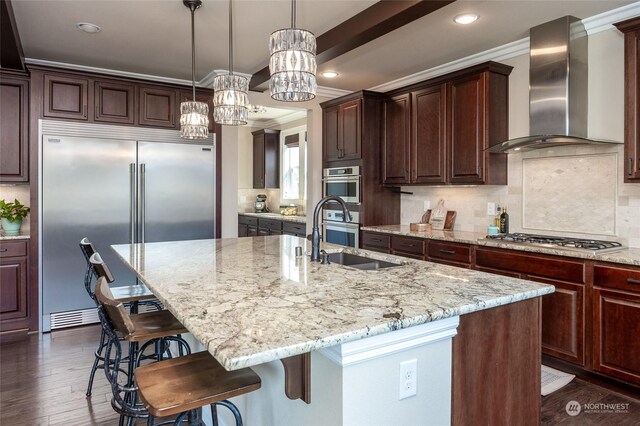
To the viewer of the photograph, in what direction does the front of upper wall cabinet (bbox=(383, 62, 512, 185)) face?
facing the viewer and to the left of the viewer

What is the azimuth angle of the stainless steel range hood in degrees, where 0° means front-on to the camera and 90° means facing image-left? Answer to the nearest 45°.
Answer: approximately 45°

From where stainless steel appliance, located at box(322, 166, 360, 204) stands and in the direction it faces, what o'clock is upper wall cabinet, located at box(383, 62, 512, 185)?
The upper wall cabinet is roughly at 9 o'clock from the stainless steel appliance.

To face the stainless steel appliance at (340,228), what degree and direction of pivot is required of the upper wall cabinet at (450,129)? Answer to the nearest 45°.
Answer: approximately 90° to its right

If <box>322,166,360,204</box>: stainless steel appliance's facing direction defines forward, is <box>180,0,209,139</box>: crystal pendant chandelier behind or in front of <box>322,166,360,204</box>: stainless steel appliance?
in front

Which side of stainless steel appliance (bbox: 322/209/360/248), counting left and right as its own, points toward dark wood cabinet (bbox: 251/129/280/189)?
right

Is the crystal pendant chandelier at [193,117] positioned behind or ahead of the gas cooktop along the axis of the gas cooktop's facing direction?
ahead

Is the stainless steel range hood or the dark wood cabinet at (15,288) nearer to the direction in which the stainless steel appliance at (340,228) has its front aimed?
the dark wood cabinet

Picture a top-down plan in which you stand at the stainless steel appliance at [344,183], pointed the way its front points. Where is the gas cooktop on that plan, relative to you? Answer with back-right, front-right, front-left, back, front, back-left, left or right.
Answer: left

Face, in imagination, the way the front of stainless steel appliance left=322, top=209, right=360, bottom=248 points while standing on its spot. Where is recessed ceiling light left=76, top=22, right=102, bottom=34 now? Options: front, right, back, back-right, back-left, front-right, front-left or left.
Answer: front

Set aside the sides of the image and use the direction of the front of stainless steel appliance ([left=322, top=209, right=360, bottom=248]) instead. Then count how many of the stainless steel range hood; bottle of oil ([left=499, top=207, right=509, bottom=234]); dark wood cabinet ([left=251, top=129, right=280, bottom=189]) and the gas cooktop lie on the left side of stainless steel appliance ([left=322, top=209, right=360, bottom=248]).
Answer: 3
